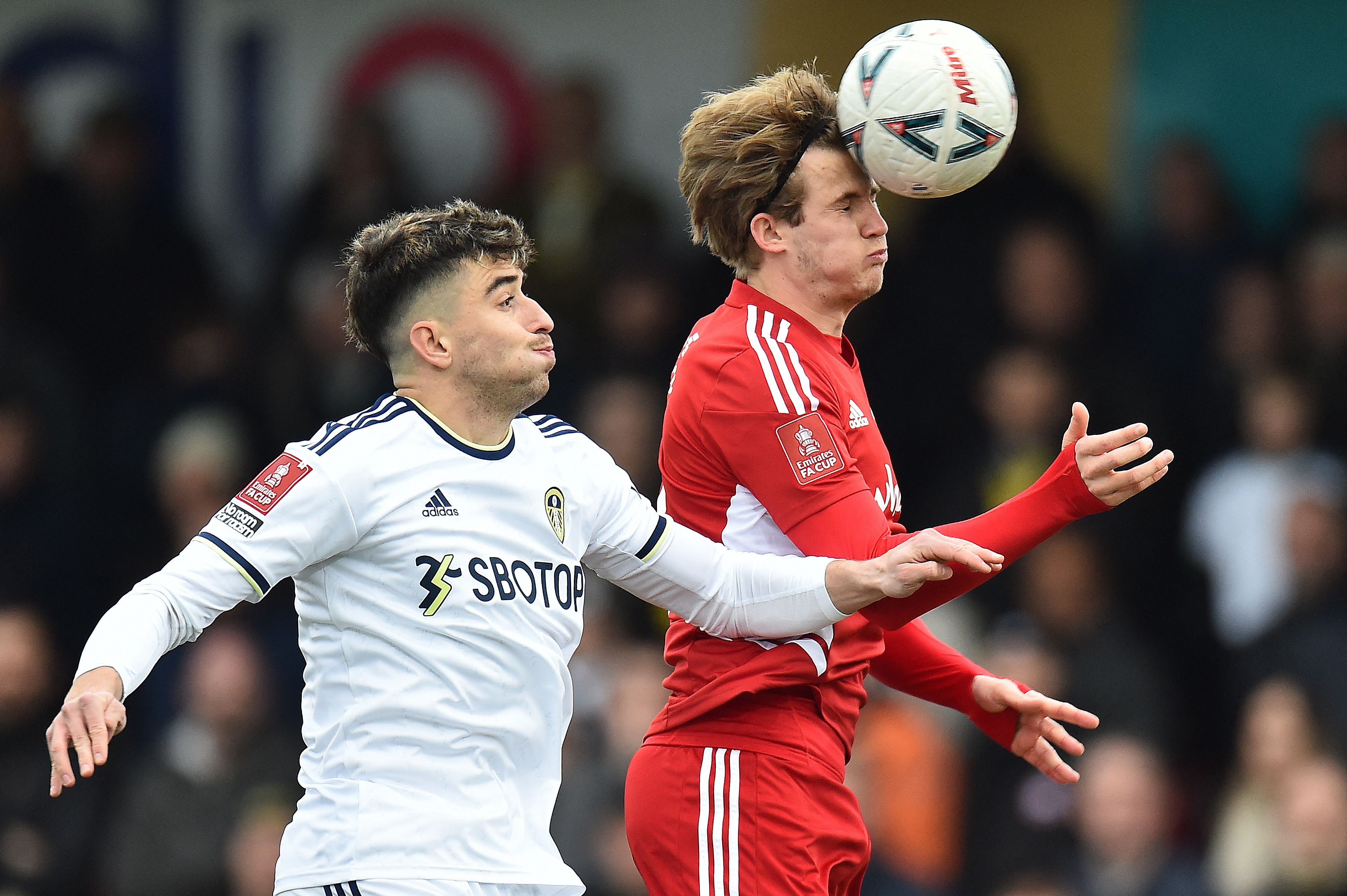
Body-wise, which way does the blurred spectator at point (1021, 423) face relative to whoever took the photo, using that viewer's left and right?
facing the viewer

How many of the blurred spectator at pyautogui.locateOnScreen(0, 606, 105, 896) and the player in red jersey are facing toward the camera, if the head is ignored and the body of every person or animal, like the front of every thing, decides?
1

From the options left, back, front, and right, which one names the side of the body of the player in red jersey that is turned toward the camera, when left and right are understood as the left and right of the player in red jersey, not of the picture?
right

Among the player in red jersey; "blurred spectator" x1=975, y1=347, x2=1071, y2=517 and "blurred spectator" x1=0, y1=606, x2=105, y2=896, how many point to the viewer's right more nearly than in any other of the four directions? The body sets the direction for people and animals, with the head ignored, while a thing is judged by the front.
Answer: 1

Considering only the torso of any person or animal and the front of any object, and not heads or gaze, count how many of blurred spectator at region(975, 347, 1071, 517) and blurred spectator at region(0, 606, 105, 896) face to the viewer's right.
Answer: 0

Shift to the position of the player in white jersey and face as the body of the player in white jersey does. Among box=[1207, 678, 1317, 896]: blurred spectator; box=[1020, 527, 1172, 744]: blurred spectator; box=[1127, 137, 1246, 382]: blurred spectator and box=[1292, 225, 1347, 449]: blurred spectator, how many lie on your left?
4

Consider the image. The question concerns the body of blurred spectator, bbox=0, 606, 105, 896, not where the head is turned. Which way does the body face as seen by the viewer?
toward the camera

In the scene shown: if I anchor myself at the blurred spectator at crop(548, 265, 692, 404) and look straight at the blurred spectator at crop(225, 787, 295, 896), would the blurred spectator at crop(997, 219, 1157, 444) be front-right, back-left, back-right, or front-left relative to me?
back-left

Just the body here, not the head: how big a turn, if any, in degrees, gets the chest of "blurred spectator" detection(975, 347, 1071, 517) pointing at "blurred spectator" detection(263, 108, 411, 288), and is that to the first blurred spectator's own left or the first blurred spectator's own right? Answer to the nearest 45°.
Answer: approximately 135° to the first blurred spectator's own right

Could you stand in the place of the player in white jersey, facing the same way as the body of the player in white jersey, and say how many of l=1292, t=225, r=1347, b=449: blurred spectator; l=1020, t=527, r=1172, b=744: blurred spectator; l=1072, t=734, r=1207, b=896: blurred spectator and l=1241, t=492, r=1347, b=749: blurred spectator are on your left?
4

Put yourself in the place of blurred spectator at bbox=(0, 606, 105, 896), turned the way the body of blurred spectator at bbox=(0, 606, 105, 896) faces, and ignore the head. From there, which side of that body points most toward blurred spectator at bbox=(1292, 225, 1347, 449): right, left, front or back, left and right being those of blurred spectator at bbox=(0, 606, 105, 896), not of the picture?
left

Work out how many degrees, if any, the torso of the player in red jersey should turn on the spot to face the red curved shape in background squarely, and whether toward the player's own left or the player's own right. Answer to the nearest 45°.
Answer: approximately 90° to the player's own left

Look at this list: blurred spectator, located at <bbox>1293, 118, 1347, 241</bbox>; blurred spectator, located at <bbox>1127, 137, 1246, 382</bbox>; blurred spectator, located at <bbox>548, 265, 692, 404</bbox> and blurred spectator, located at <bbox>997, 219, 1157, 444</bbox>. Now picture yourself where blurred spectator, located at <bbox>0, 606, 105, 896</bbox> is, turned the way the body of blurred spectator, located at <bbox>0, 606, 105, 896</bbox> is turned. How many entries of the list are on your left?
4

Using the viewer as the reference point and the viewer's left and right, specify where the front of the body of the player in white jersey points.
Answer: facing the viewer and to the right of the viewer
